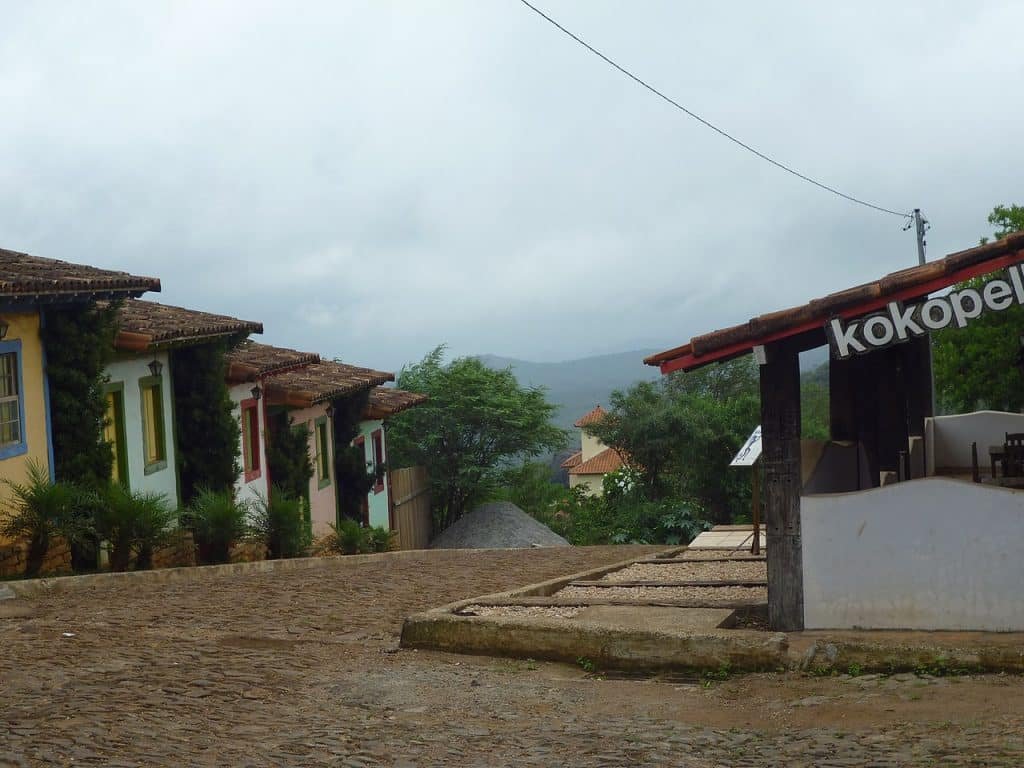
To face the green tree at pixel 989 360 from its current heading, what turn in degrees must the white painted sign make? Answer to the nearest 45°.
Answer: approximately 180°

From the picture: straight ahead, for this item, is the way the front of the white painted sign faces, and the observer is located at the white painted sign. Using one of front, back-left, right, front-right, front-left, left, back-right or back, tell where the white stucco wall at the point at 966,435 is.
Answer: back
